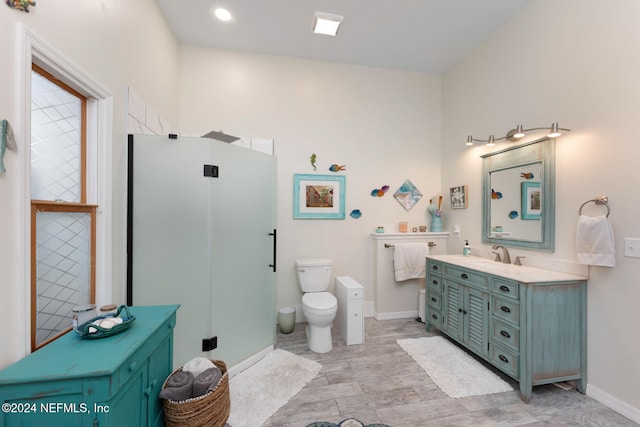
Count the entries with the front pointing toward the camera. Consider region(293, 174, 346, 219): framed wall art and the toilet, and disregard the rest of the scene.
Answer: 2

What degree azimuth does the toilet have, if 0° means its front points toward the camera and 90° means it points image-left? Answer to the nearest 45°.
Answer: approximately 0°

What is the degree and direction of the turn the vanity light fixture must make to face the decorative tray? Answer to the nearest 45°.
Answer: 0° — it already faces it

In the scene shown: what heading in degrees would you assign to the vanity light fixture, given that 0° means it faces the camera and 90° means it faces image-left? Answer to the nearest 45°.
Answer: approximately 45°

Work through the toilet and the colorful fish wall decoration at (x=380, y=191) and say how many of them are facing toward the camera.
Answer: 2

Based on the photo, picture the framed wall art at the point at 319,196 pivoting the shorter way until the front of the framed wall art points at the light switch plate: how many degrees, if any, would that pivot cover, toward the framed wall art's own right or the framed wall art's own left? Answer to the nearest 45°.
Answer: approximately 45° to the framed wall art's own left

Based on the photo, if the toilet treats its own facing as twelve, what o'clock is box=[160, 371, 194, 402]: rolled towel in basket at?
The rolled towel in basket is roughly at 1 o'clock from the toilet.
